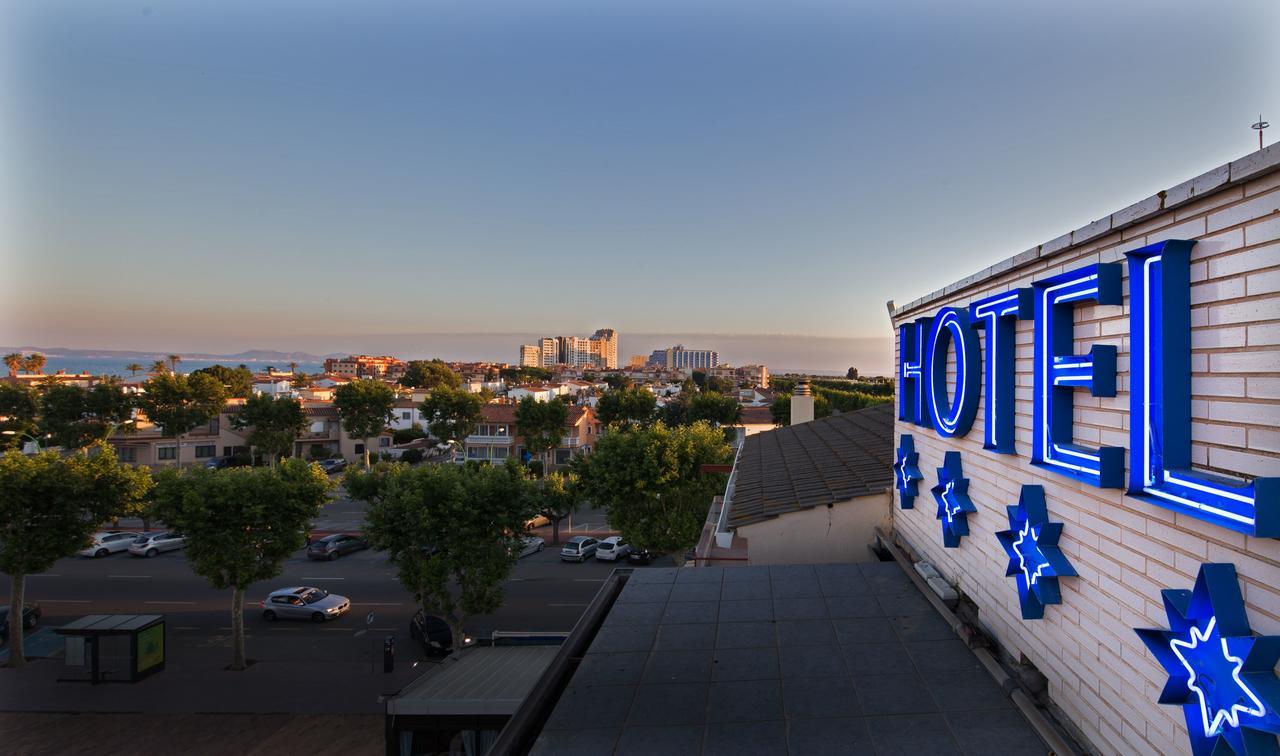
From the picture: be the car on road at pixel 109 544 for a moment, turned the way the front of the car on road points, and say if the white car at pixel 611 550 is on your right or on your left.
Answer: on your left

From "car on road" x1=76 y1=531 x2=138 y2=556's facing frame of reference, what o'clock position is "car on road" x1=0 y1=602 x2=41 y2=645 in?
"car on road" x1=0 y1=602 x2=41 y2=645 is roughly at 11 o'clock from "car on road" x1=76 y1=531 x2=138 y2=556.

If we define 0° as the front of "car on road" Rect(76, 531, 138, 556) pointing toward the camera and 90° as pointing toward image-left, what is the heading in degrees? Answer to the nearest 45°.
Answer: approximately 45°
